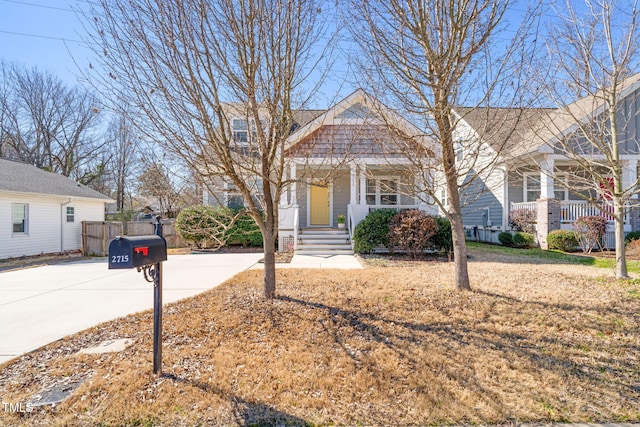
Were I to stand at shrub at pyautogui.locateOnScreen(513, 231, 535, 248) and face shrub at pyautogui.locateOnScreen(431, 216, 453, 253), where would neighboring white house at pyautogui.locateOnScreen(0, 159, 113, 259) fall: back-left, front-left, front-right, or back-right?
front-right

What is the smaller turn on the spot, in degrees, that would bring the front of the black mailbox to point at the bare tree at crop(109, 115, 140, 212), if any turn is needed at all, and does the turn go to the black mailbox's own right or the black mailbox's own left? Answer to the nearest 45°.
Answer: approximately 135° to the black mailbox's own right

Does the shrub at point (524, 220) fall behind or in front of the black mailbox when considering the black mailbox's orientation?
behind

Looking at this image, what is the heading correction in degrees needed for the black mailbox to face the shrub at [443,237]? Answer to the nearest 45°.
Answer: approximately 180°

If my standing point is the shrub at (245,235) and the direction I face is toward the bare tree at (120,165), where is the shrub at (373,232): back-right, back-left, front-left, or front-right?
back-right

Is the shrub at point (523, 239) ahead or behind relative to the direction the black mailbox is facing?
behind

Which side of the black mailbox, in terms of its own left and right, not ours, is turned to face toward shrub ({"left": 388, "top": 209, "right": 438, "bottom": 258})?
back

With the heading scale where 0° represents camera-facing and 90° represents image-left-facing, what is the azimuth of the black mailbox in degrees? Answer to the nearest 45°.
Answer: approximately 45°

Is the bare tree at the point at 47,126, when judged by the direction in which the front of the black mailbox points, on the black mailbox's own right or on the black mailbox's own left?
on the black mailbox's own right
